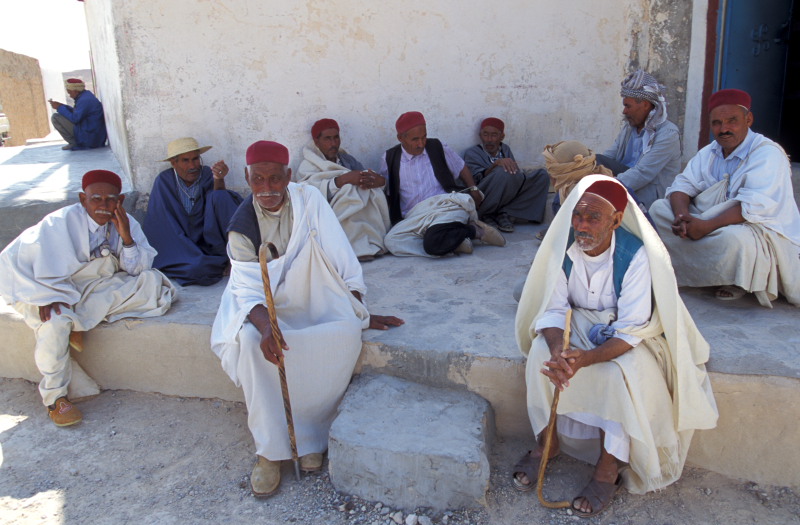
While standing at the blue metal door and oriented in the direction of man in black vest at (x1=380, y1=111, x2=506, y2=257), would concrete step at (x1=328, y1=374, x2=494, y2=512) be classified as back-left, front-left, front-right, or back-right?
front-left

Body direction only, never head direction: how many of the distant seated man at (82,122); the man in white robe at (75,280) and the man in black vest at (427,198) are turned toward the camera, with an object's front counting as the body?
2

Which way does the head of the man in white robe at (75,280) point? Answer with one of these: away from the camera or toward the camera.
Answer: toward the camera

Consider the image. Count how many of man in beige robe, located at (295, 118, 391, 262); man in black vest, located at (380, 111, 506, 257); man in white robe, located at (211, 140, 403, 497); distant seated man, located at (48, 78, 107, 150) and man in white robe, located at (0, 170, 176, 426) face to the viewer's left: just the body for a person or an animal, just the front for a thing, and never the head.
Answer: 1

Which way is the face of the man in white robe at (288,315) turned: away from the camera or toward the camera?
toward the camera

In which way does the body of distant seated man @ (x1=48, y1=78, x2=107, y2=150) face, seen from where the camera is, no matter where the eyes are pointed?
to the viewer's left

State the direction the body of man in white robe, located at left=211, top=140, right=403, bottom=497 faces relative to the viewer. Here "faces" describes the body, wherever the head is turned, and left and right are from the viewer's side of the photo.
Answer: facing the viewer

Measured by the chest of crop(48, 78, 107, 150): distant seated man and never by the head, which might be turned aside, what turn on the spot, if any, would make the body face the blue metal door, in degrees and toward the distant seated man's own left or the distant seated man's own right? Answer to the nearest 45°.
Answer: approximately 135° to the distant seated man's own left

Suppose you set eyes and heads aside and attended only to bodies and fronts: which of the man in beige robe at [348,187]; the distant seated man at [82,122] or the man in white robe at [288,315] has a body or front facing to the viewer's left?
the distant seated man

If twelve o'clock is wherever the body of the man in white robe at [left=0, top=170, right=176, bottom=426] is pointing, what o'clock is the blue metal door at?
The blue metal door is roughly at 9 o'clock from the man in white robe.

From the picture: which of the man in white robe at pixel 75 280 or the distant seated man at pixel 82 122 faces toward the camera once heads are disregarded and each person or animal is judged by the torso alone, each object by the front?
the man in white robe

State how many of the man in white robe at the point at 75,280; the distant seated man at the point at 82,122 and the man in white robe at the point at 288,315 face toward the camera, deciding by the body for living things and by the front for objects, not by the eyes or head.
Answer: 2

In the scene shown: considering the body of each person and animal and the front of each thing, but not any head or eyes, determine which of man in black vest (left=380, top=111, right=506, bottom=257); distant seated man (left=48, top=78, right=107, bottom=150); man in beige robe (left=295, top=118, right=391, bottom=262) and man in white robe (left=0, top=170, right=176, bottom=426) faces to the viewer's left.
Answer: the distant seated man

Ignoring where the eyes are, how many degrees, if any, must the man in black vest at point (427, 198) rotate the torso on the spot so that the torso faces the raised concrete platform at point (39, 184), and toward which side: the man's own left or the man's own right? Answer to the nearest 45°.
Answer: approximately 90° to the man's own right

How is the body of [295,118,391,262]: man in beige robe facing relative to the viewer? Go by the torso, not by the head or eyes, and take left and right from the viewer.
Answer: facing the viewer and to the right of the viewer

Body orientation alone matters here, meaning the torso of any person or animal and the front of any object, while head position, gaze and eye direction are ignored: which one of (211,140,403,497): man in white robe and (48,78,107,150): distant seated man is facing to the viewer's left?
the distant seated man

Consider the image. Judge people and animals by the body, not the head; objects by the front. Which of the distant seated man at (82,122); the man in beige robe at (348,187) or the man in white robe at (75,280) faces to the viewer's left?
the distant seated man
